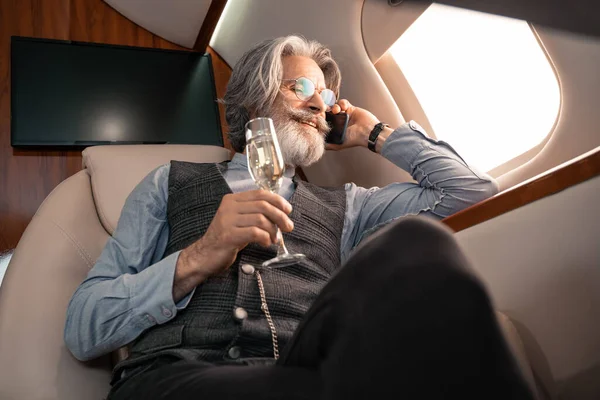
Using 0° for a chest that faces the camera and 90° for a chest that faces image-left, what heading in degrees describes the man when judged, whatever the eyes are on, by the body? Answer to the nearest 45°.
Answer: approximately 315°

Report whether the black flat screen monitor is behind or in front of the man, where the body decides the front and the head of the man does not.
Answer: behind
